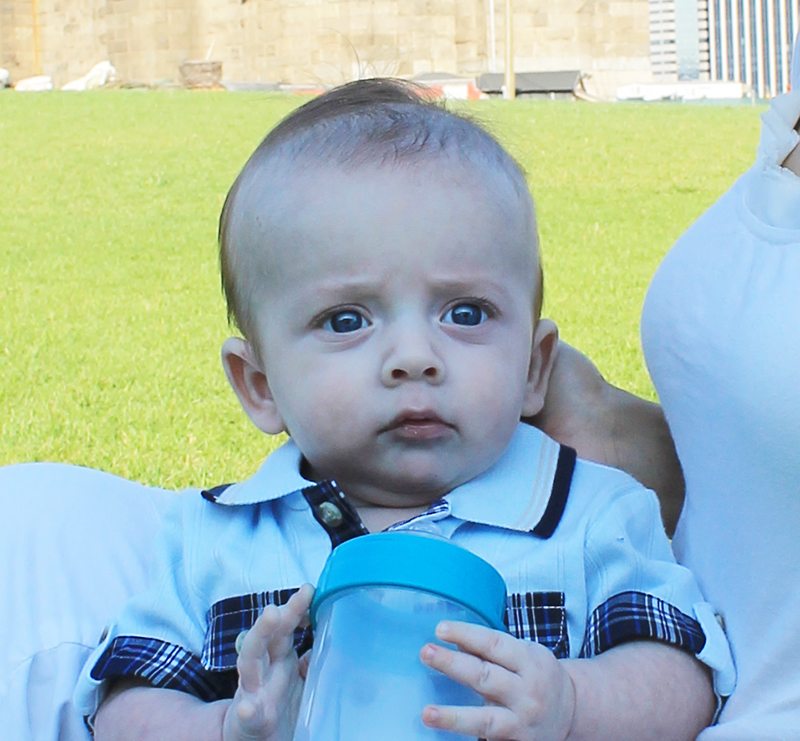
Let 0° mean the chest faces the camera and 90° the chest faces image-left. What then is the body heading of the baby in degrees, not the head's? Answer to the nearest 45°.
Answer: approximately 0°
